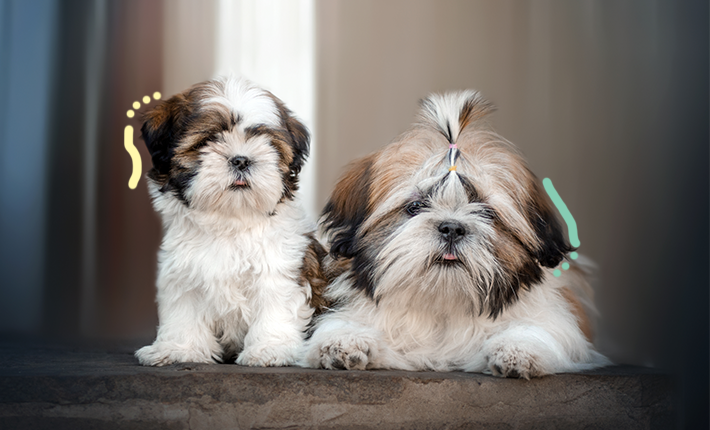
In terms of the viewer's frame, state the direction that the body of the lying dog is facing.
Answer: toward the camera

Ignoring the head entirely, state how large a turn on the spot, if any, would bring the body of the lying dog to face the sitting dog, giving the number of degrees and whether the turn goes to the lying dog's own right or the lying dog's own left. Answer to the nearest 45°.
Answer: approximately 90° to the lying dog's own right

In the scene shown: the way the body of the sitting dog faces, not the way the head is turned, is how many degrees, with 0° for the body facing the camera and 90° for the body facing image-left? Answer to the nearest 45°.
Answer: approximately 0°

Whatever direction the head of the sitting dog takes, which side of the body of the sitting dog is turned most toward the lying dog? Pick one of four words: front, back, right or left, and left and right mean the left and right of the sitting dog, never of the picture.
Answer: left

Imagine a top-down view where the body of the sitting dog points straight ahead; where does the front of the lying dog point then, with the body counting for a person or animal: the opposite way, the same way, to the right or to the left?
the same way

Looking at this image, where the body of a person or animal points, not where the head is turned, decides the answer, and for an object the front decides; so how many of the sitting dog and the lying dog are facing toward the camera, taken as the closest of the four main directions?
2
